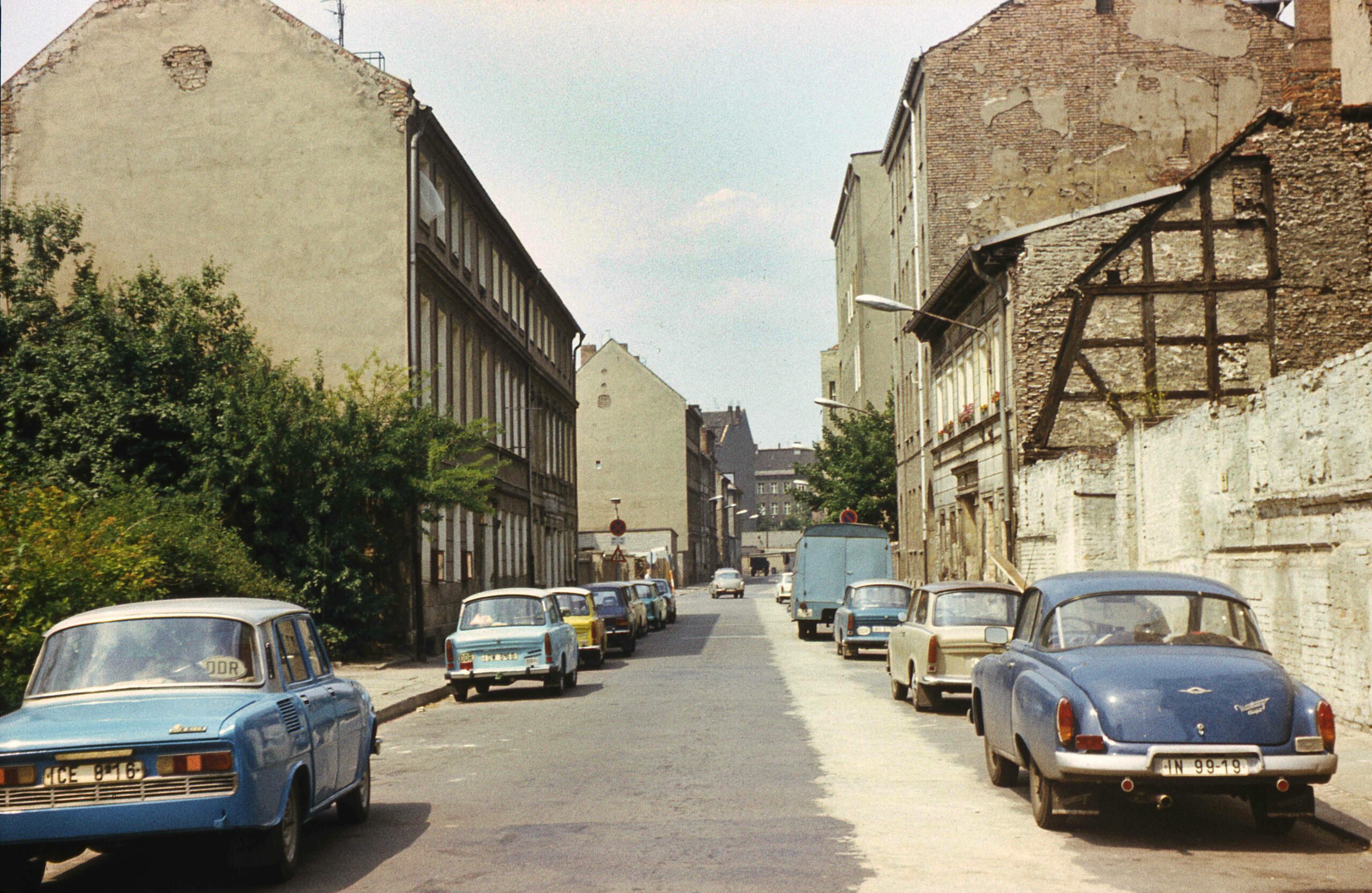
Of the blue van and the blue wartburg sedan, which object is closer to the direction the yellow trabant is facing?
the blue van

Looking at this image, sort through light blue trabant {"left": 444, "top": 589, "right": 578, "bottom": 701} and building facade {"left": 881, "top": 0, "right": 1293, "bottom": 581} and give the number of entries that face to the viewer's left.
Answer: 1

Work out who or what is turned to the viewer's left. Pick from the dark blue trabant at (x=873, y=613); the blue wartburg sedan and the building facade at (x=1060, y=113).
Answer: the building facade

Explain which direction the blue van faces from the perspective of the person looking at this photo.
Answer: facing away from the viewer

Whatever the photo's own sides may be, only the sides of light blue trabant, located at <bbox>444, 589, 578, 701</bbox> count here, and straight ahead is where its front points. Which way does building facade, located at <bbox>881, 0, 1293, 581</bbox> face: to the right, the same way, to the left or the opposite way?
to the left

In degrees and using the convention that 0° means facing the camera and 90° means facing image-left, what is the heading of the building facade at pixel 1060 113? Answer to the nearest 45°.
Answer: approximately 90°

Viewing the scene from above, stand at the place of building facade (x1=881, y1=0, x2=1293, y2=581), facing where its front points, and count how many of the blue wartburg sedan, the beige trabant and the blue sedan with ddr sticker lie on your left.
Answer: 3

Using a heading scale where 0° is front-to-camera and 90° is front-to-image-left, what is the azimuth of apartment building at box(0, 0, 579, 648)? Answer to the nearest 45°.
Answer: approximately 270°

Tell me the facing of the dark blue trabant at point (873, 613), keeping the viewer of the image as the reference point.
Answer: facing away from the viewer

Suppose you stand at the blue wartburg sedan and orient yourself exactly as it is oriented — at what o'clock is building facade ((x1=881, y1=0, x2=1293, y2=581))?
The building facade is roughly at 12 o'clock from the blue wartburg sedan.

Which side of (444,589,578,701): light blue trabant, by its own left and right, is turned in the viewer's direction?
back

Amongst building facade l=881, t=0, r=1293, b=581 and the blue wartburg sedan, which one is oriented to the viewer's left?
the building facade

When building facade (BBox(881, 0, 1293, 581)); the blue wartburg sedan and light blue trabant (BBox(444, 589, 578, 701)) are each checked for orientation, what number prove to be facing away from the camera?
2

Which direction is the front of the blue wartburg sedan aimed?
away from the camera

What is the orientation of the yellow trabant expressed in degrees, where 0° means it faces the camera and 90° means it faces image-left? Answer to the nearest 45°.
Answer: approximately 180°

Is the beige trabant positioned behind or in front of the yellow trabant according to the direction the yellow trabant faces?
behind

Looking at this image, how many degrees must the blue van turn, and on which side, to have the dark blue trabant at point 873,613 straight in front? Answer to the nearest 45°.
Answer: approximately 180°
